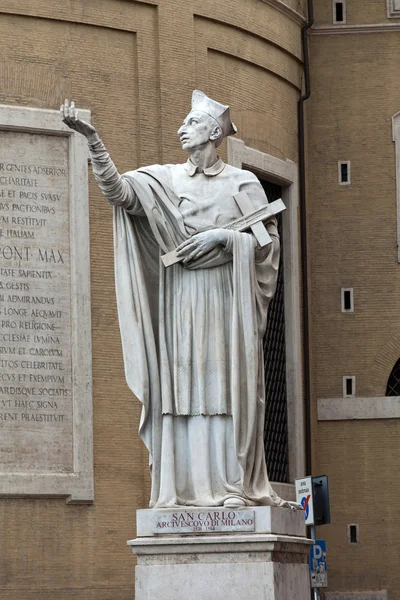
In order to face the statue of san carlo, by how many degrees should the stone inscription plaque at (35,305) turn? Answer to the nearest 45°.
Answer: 0° — it already faces it

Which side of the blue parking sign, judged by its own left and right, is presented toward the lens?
front

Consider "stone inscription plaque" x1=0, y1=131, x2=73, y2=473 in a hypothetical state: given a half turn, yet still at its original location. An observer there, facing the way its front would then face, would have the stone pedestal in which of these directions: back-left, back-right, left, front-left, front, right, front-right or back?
back

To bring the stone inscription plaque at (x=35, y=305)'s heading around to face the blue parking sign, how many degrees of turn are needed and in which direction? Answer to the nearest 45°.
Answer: approximately 45° to its left

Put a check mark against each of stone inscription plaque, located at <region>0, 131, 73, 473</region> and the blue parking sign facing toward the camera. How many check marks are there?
2
